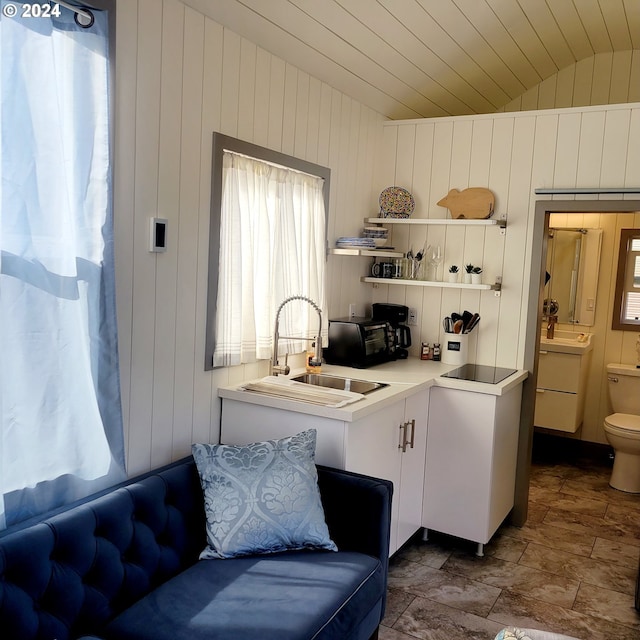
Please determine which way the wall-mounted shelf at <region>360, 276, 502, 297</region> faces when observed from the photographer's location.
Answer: facing the viewer

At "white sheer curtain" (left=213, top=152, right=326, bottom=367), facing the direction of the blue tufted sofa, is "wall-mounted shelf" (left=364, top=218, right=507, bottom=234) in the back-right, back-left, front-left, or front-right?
back-left

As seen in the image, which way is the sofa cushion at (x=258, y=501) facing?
toward the camera

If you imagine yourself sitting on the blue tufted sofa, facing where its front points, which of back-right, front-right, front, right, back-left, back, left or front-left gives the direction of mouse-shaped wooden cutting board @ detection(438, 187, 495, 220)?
left

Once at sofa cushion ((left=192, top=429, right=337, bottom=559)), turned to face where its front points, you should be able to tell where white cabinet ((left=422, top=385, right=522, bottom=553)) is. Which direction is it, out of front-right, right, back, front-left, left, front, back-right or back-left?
back-left

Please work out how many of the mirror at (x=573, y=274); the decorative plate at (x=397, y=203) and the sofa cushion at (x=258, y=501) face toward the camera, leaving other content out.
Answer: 3

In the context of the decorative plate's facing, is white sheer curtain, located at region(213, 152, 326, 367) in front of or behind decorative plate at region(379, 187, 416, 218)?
in front

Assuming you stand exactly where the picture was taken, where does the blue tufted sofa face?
facing the viewer and to the right of the viewer

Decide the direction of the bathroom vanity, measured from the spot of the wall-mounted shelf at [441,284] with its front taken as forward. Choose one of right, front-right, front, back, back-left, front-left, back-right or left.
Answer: back-left

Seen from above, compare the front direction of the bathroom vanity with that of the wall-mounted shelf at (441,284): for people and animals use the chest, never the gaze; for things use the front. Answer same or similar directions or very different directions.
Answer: same or similar directions

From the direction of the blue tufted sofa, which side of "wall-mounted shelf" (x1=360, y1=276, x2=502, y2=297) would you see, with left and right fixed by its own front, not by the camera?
front

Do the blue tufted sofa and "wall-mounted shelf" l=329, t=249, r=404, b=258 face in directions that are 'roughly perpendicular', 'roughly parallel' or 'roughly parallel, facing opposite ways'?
roughly parallel

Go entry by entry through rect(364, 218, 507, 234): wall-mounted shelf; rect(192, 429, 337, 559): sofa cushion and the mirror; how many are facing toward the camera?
3
